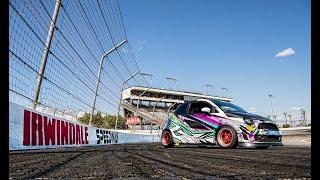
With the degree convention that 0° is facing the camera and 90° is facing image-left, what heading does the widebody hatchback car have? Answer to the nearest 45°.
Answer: approximately 315°
